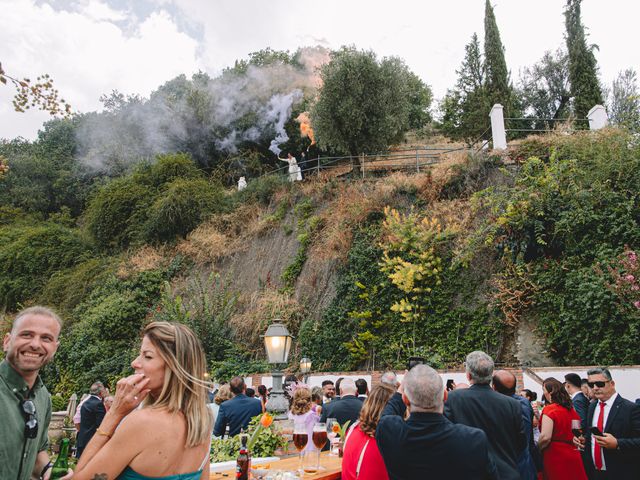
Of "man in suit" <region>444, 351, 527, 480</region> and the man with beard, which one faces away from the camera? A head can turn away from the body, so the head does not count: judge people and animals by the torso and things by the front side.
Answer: the man in suit

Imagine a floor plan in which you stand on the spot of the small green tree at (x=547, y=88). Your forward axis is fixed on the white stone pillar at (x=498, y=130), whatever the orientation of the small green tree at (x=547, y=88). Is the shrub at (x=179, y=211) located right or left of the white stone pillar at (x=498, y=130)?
right

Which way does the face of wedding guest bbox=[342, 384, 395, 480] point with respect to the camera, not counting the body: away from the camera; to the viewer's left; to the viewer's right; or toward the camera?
away from the camera

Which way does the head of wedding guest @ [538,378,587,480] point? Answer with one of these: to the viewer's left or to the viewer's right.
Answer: to the viewer's left

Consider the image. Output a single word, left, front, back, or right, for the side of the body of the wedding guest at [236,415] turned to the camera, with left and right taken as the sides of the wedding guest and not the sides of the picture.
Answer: back

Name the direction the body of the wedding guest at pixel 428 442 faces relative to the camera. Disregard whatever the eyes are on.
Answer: away from the camera

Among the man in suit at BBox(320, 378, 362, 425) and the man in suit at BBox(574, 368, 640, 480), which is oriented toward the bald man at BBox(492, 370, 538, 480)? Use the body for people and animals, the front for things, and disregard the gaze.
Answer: the man in suit at BBox(574, 368, 640, 480)

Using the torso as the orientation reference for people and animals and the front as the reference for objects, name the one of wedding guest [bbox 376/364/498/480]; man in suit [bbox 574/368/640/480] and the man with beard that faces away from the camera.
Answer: the wedding guest

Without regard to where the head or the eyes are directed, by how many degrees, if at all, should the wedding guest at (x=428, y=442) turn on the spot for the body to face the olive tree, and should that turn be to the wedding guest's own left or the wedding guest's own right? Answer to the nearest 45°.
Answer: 0° — they already face it

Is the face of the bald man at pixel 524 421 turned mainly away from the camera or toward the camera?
away from the camera

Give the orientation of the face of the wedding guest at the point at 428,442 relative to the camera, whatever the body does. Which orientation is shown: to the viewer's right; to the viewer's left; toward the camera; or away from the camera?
away from the camera

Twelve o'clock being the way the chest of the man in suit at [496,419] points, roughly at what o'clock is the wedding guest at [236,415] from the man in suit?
The wedding guest is roughly at 10 o'clock from the man in suit.

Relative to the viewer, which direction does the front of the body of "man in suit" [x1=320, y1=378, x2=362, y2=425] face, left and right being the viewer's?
facing away from the viewer

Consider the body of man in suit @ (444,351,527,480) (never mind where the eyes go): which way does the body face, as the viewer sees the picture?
away from the camera
